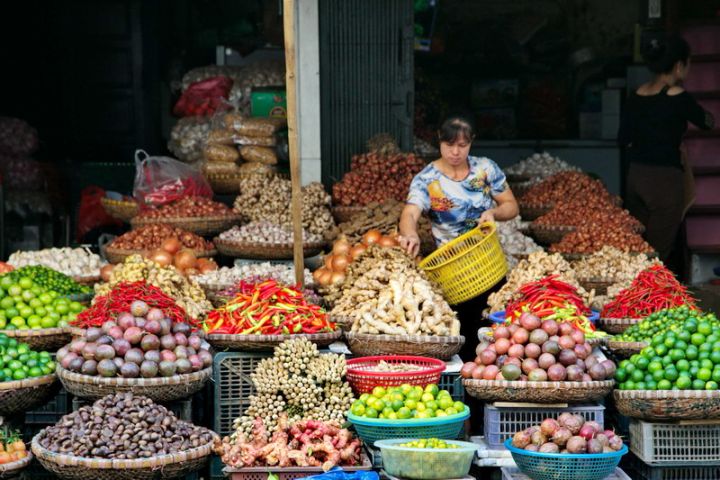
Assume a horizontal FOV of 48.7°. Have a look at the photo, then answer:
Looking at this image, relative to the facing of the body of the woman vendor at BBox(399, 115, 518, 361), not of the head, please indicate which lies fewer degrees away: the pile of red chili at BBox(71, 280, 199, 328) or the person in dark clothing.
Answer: the pile of red chili

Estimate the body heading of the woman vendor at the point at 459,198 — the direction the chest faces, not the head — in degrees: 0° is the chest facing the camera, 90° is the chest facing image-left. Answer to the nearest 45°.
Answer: approximately 0°

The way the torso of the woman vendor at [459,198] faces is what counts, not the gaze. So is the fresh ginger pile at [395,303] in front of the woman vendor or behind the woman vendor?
in front

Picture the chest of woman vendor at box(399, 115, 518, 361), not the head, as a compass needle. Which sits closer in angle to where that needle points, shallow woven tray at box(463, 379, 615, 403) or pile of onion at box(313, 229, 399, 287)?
the shallow woven tray

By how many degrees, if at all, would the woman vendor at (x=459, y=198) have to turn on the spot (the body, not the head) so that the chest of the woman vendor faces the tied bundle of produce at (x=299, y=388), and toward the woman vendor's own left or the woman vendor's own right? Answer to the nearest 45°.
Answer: approximately 45° to the woman vendor's own right

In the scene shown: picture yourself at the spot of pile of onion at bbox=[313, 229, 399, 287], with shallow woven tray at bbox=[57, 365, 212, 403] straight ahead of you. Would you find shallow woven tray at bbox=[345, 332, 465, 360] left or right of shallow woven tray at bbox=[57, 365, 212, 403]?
left

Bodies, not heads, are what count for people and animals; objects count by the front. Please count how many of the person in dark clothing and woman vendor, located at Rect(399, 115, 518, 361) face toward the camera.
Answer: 1
